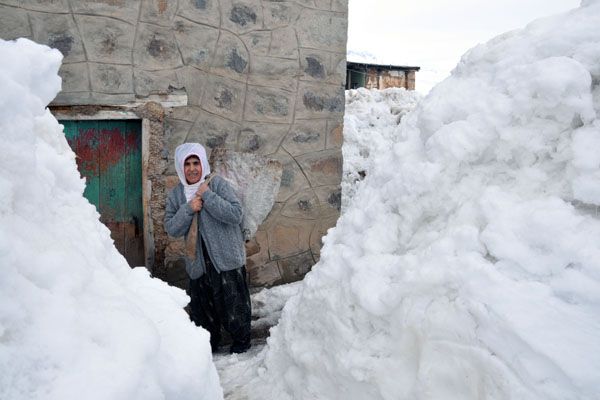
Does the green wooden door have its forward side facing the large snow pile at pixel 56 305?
yes

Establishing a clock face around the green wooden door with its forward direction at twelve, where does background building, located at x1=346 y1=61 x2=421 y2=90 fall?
The background building is roughly at 7 o'clock from the green wooden door.

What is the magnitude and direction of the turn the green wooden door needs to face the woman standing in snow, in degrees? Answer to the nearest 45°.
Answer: approximately 45° to its left

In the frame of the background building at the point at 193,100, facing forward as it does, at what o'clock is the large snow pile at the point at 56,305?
The large snow pile is roughly at 12 o'clock from the background building.

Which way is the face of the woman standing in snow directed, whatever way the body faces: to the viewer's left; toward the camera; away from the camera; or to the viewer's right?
toward the camera

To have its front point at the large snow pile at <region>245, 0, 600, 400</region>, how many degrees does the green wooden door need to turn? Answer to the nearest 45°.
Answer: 0° — it already faces it

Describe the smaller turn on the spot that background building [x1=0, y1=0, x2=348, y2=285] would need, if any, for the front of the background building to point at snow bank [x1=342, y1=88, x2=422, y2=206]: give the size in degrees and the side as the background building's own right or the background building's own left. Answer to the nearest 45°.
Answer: approximately 135° to the background building's own left

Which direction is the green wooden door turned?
toward the camera

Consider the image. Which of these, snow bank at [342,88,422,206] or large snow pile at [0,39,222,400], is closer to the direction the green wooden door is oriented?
the large snow pile

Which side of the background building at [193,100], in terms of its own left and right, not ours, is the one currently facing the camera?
front

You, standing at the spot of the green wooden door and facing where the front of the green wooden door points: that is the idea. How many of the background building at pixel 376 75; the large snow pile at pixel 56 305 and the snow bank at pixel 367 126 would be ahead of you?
1

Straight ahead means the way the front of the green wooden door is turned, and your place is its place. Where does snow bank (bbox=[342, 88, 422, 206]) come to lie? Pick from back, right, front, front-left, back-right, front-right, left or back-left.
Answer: back-left

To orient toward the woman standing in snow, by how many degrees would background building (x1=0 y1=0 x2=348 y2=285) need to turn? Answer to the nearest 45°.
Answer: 0° — it already faces them

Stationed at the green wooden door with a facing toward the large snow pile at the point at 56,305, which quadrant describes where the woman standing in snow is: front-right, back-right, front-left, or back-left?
front-left

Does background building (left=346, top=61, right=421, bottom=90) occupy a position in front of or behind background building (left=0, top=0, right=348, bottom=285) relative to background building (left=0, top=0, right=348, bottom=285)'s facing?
behind

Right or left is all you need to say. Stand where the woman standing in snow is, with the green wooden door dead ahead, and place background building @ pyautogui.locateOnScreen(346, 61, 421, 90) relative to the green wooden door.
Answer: right
